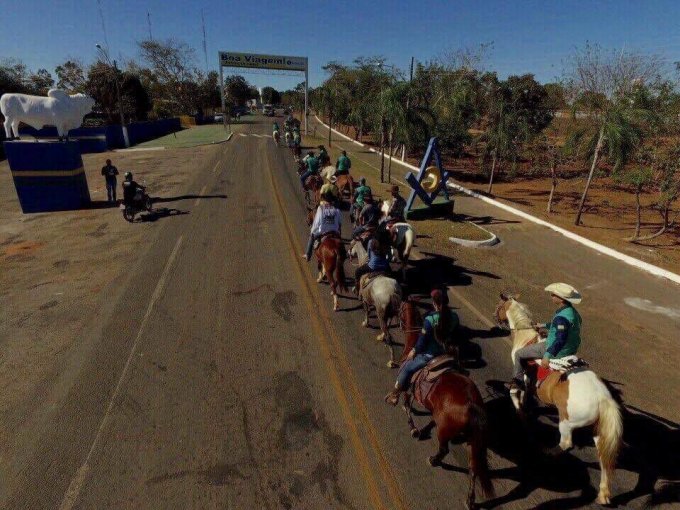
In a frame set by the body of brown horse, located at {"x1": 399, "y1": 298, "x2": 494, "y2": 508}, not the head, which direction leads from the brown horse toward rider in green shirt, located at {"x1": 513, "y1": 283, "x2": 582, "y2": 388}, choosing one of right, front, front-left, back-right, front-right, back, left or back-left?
right

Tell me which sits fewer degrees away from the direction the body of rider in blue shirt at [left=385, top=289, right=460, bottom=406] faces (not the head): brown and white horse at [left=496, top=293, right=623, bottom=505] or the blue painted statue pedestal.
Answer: the blue painted statue pedestal

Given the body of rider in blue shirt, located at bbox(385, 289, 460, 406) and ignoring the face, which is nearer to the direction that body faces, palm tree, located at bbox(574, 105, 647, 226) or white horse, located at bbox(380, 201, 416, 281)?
the white horse

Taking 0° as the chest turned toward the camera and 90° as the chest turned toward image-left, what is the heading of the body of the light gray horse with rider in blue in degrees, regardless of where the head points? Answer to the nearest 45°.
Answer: approximately 135°

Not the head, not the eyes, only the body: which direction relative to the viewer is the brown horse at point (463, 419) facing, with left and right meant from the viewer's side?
facing away from the viewer and to the left of the viewer

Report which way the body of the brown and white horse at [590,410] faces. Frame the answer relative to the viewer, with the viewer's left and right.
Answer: facing away from the viewer and to the left of the viewer

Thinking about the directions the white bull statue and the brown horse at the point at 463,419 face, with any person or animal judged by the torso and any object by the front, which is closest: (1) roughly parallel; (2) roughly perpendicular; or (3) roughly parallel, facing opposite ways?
roughly perpendicular

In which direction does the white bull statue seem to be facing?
to the viewer's right

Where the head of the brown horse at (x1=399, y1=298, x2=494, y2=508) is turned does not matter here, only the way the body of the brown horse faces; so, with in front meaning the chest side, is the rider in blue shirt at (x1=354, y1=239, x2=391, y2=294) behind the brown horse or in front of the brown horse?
in front

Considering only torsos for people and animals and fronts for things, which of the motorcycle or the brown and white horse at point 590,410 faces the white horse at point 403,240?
the brown and white horse at point 590,410

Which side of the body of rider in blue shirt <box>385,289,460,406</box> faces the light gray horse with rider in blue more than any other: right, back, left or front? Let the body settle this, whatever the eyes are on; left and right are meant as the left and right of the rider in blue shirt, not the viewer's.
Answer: front

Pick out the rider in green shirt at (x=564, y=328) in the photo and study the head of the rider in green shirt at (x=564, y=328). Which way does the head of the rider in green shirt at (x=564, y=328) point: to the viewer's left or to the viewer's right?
to the viewer's left
